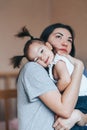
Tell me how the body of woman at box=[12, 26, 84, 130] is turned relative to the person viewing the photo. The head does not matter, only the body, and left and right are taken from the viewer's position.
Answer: facing to the right of the viewer
